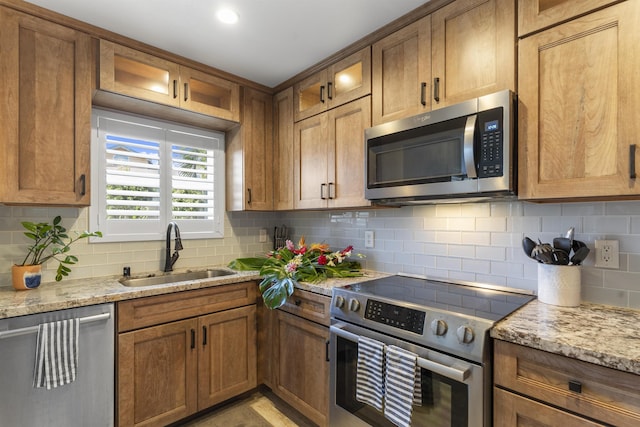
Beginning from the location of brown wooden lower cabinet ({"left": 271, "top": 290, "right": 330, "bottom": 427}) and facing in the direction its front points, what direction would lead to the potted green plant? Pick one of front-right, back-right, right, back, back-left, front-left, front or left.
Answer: front-right

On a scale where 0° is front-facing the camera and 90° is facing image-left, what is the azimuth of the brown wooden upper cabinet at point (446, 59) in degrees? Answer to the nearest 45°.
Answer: approximately 45°

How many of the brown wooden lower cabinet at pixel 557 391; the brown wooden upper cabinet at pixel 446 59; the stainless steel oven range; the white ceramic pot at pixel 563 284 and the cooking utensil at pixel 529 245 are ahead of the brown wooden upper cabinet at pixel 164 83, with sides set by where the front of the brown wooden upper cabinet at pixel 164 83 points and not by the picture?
5

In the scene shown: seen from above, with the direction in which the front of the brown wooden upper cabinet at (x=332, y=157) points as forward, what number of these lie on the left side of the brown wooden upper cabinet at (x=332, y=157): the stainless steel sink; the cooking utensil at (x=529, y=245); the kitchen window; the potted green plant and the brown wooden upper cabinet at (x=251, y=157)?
1

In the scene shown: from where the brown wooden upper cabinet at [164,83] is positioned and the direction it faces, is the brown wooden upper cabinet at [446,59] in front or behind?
in front

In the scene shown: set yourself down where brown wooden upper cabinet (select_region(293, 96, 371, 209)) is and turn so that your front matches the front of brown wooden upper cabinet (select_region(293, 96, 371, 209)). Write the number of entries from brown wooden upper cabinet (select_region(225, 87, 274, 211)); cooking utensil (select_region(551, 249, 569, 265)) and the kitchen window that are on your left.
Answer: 1

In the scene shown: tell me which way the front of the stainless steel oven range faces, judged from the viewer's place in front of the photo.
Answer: facing the viewer and to the left of the viewer

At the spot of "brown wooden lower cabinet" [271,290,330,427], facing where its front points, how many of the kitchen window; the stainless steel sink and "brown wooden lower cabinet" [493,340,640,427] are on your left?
1

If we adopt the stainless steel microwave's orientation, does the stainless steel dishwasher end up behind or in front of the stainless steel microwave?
in front

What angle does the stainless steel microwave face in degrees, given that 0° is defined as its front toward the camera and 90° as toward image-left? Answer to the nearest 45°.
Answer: approximately 45°

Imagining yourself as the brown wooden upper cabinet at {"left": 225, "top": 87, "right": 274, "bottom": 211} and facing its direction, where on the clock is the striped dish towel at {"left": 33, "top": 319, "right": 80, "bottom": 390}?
The striped dish towel is roughly at 3 o'clock from the brown wooden upper cabinet.

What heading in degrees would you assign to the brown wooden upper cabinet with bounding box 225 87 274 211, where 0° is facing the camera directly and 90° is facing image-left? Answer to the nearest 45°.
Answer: approximately 315°
